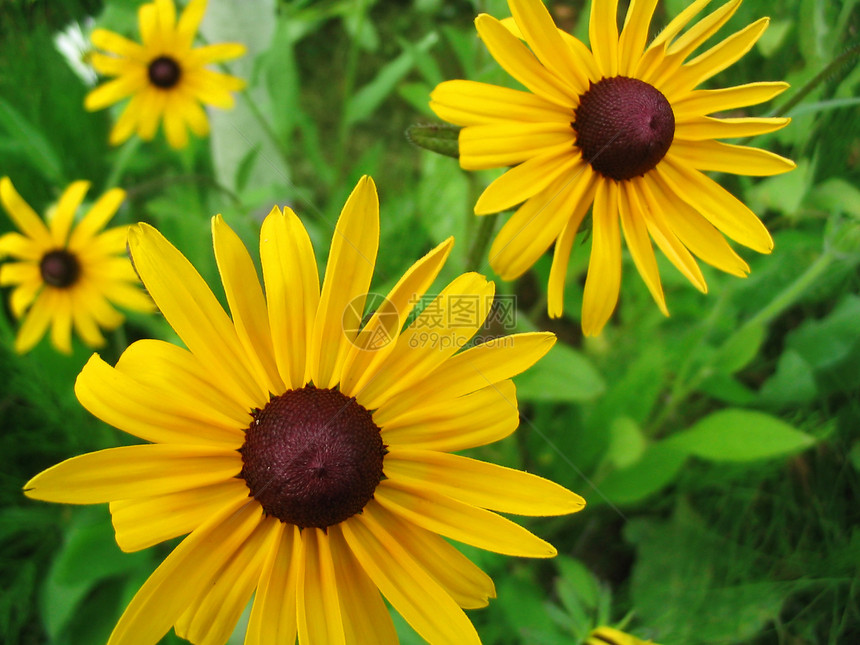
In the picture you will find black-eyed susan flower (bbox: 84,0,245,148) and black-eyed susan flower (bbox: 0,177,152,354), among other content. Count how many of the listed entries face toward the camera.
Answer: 2

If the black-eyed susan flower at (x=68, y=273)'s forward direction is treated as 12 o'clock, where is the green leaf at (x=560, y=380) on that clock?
The green leaf is roughly at 10 o'clock from the black-eyed susan flower.

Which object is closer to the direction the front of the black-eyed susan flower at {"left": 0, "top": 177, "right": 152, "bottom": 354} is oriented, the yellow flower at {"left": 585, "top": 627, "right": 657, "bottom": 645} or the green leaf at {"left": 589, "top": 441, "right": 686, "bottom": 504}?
the yellow flower

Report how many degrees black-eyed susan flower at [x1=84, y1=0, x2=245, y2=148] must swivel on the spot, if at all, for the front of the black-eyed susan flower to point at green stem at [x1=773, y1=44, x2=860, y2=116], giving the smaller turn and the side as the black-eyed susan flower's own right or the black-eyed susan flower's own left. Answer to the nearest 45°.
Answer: approximately 45° to the black-eyed susan flower's own left

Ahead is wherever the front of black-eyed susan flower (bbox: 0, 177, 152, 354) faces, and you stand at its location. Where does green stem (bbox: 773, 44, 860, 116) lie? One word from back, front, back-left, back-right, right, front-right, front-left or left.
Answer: front-left

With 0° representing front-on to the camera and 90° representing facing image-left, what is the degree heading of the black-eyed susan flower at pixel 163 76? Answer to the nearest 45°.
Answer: approximately 0°
